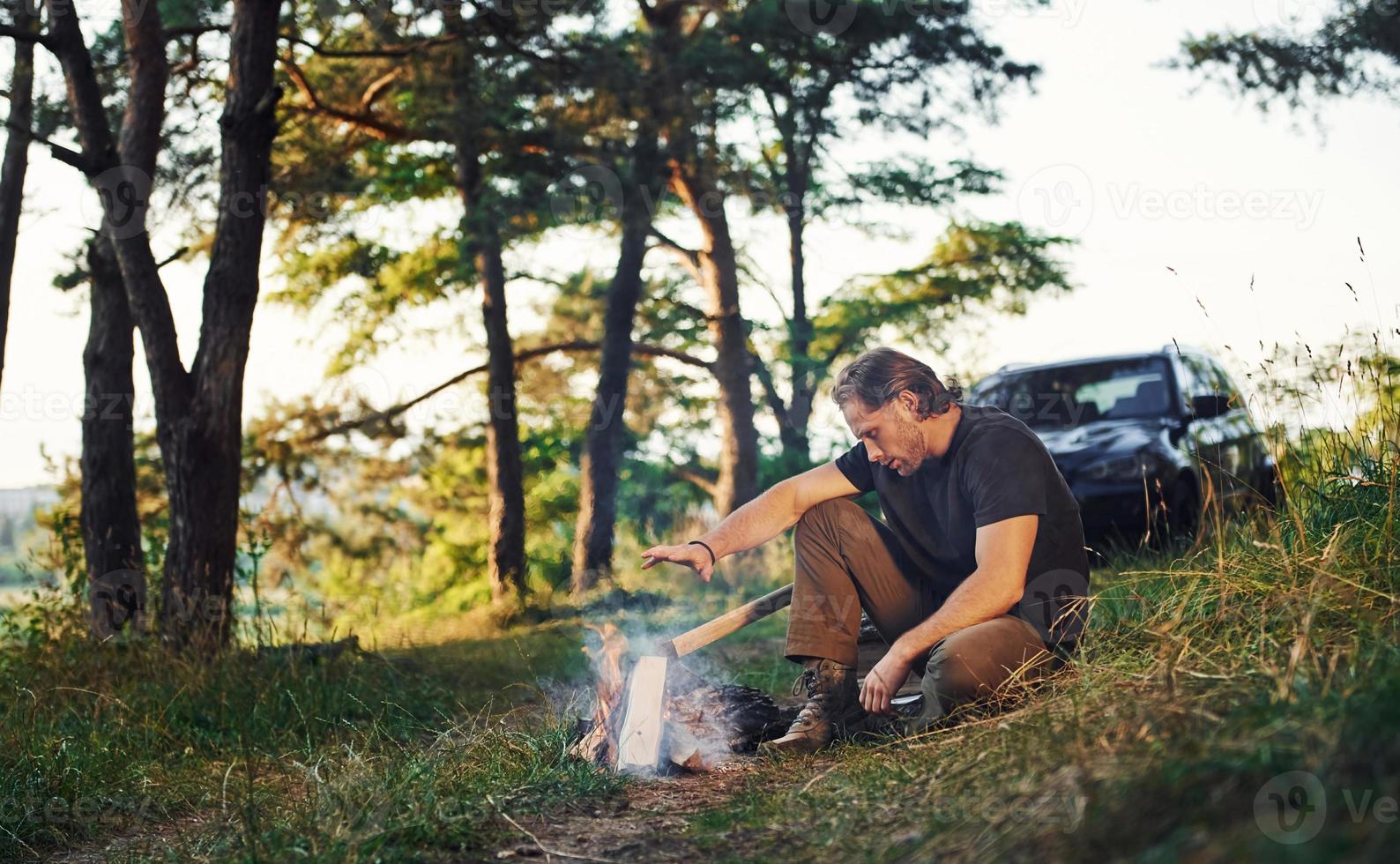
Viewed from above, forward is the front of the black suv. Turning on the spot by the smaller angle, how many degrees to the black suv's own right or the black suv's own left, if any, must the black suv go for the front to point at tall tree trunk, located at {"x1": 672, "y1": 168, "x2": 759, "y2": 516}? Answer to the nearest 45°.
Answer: approximately 90° to the black suv's own right

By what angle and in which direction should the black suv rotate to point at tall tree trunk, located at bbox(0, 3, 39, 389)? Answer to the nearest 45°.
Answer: approximately 45° to its right

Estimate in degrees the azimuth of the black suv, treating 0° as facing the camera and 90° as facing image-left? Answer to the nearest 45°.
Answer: approximately 45°

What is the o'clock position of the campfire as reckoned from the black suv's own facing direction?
The campfire is roughly at 11 o'clock from the black suv.

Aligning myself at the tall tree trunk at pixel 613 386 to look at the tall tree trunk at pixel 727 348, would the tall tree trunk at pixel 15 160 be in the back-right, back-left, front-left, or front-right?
back-left
